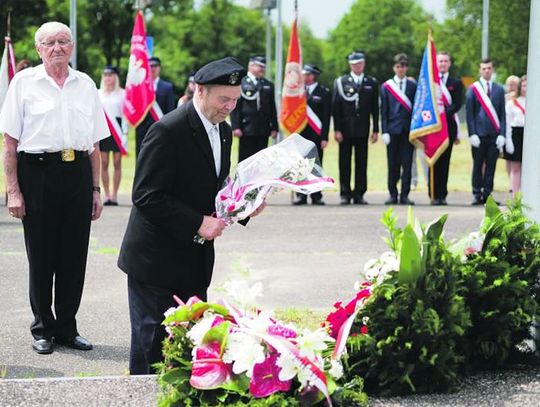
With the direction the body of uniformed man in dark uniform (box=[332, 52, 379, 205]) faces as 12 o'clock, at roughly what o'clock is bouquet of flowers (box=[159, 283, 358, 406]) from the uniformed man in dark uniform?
The bouquet of flowers is roughly at 12 o'clock from the uniformed man in dark uniform.

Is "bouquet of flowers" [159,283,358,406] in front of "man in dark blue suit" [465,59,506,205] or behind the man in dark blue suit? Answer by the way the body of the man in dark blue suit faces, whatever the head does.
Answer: in front

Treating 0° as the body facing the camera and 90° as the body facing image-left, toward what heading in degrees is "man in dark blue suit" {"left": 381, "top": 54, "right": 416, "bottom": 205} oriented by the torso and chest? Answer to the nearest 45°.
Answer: approximately 0°

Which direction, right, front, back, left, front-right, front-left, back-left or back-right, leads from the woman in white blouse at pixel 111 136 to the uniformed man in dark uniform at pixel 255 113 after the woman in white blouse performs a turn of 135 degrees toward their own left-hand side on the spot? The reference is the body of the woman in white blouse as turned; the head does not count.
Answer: front-right

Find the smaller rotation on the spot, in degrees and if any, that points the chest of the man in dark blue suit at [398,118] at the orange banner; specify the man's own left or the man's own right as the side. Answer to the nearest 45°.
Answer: approximately 90° to the man's own right

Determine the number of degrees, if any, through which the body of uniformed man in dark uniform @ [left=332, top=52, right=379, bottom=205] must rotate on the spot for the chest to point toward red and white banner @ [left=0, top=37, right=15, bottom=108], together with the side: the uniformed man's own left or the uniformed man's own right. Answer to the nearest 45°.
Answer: approximately 90° to the uniformed man's own right
